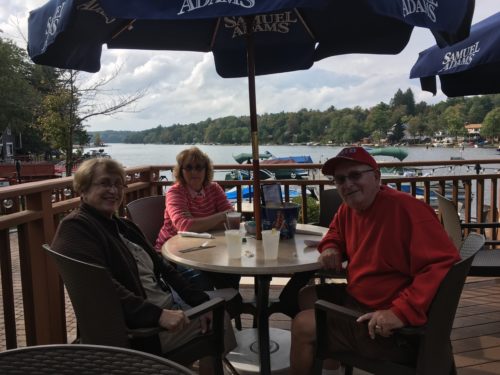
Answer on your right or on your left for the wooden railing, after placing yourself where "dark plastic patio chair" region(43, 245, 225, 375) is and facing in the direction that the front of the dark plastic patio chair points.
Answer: on your left

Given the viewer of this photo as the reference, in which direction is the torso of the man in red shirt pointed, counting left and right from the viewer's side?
facing the viewer and to the left of the viewer

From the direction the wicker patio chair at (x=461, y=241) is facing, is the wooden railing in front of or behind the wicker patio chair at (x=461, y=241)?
behind

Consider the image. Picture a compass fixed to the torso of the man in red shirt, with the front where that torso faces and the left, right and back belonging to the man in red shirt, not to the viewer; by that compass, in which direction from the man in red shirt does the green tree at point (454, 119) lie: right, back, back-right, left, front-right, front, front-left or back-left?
back-right

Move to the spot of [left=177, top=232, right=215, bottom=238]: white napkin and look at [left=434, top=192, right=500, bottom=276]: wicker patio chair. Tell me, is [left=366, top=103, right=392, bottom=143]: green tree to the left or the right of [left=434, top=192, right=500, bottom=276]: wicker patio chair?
left
